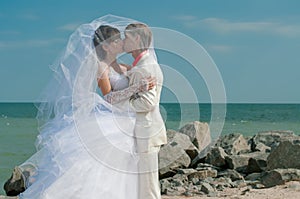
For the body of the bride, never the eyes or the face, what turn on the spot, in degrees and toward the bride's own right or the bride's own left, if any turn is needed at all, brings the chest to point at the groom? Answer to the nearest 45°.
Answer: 0° — they already face them

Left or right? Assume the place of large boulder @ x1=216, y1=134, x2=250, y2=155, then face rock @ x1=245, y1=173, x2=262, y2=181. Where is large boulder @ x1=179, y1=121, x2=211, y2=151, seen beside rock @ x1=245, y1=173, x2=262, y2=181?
right

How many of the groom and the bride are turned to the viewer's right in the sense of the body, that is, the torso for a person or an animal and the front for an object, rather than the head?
1

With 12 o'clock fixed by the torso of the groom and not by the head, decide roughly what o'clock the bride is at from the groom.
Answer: The bride is roughly at 12 o'clock from the groom.

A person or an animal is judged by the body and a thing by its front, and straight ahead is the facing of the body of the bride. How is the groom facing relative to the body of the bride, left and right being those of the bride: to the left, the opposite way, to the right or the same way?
the opposite way

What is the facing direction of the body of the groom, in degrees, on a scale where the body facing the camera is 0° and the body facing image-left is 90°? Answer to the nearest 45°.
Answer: approximately 90°

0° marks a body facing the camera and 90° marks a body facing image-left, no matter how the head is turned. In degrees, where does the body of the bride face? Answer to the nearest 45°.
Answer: approximately 270°
